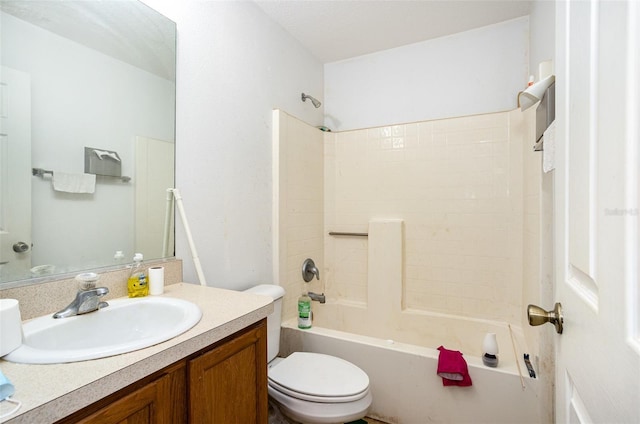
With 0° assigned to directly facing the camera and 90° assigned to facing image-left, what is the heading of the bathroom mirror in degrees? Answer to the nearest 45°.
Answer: approximately 315°

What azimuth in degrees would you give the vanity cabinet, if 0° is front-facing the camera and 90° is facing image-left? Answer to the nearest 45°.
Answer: approximately 315°

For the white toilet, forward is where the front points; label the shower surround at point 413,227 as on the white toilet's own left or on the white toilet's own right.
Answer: on the white toilet's own left

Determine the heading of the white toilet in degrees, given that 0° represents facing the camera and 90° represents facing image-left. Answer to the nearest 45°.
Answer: approximately 315°

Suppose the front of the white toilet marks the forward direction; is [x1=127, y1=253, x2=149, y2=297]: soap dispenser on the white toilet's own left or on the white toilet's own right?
on the white toilet's own right

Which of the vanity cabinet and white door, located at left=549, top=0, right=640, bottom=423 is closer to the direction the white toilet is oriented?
the white door
